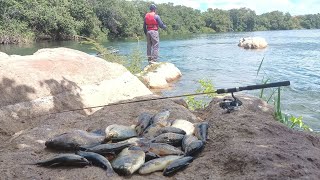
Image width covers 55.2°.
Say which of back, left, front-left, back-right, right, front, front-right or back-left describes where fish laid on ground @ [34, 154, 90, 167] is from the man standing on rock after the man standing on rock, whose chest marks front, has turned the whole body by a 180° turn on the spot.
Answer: front-left

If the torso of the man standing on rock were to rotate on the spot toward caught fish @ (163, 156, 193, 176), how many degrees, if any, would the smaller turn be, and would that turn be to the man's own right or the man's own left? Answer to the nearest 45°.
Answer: approximately 135° to the man's own right

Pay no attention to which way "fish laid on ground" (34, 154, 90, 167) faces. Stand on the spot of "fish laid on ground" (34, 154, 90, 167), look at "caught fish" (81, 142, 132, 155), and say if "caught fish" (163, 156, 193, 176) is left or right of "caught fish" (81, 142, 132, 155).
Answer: right

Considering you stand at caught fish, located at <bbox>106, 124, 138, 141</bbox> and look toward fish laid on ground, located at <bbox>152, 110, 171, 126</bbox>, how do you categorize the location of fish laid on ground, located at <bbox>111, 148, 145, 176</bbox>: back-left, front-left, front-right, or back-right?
back-right

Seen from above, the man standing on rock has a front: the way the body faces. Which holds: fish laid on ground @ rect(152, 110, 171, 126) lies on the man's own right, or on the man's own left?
on the man's own right

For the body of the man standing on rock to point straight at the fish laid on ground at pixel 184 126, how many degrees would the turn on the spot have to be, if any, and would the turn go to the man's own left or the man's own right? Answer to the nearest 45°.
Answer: approximately 135° to the man's own right

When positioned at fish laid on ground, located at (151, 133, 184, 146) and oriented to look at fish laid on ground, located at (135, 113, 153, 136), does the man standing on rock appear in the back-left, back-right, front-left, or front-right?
front-right

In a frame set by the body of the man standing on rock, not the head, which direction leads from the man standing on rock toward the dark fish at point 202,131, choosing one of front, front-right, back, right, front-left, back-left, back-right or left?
back-right

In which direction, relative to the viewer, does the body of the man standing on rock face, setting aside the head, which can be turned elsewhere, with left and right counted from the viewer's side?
facing away from the viewer and to the right of the viewer
